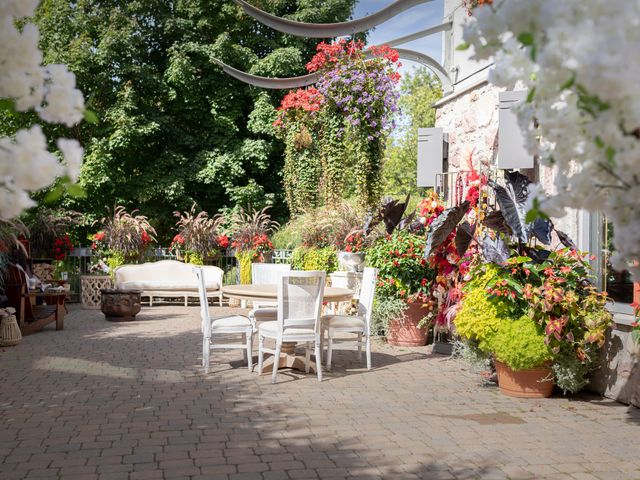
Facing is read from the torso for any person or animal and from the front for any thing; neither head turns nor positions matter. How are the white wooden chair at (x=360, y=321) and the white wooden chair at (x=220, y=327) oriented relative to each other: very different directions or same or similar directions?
very different directions

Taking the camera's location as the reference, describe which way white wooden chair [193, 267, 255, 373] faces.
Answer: facing to the right of the viewer

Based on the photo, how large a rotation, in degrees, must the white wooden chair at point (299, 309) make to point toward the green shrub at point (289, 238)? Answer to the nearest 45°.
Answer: approximately 45° to its right

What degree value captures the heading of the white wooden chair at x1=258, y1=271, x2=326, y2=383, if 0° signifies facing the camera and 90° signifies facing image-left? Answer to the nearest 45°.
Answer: approximately 135°

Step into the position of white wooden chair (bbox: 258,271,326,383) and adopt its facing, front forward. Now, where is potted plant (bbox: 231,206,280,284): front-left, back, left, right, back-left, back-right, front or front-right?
front-right

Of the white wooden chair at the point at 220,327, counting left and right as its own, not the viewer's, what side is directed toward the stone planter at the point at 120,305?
left

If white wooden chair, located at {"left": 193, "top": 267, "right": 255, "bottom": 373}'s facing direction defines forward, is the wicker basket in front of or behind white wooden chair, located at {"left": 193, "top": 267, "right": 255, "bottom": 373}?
behind

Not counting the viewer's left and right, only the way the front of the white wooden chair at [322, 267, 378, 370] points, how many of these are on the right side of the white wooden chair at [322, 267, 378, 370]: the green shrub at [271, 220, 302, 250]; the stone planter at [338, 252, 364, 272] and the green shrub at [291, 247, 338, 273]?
3

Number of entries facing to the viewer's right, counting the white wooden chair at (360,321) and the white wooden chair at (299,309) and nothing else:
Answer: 0

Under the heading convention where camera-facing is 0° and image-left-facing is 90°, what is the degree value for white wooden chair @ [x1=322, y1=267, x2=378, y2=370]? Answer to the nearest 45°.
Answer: approximately 90°
